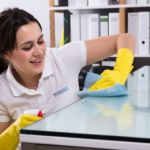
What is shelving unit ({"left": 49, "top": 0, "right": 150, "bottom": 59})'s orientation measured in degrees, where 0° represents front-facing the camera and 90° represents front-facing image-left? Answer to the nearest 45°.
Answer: approximately 0°

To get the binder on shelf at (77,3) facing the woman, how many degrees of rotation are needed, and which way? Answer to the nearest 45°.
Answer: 0° — it already faces them
